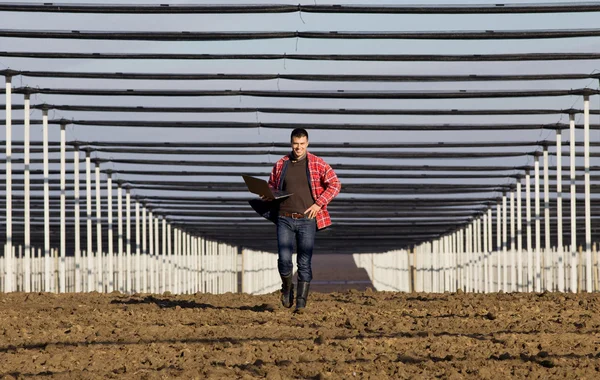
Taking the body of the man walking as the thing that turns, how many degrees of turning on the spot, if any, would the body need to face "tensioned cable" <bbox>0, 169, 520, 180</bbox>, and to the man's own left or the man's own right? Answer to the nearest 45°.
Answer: approximately 180°

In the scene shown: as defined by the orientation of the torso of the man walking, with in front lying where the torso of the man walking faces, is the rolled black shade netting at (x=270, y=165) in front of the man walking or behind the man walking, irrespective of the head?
behind

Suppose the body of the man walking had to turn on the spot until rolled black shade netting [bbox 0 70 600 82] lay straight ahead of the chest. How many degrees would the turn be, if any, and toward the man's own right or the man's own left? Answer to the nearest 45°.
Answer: approximately 180°

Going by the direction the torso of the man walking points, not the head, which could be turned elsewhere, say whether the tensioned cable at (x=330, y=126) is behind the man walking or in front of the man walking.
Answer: behind

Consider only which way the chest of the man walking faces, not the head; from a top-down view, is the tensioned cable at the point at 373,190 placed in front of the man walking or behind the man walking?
behind

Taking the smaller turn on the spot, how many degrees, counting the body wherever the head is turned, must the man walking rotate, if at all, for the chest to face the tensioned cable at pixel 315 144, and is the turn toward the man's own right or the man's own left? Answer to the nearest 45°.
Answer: approximately 180°

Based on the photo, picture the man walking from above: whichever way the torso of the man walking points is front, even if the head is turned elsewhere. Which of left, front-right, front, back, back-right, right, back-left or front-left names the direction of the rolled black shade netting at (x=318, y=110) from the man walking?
back

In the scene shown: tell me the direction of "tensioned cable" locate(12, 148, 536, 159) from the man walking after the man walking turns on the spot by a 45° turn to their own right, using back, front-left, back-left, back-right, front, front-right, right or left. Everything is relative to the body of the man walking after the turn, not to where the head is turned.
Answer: back-right

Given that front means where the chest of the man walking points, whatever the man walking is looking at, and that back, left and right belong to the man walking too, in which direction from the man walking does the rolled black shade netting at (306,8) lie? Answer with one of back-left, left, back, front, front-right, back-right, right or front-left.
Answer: back

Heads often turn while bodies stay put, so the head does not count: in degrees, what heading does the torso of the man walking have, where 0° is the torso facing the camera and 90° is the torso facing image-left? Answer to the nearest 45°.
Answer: approximately 0°
